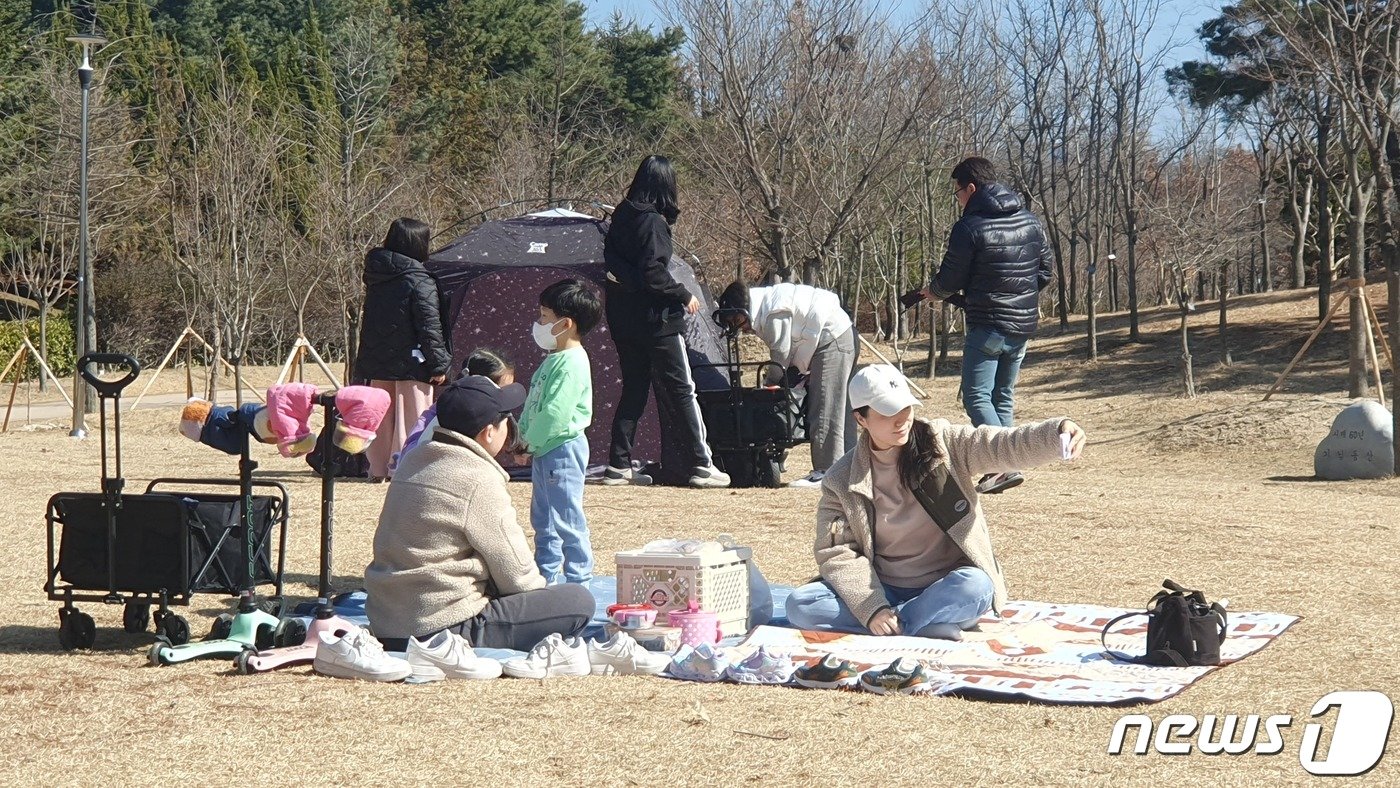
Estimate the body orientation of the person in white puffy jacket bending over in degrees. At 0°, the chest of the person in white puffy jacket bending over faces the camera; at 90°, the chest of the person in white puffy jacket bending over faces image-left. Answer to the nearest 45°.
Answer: approximately 90°

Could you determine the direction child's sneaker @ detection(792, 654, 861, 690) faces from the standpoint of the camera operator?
facing to the left of the viewer

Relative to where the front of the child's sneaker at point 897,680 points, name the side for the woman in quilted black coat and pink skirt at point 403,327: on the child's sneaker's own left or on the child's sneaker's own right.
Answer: on the child's sneaker's own right

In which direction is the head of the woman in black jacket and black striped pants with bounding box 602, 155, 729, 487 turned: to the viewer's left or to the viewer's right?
to the viewer's right

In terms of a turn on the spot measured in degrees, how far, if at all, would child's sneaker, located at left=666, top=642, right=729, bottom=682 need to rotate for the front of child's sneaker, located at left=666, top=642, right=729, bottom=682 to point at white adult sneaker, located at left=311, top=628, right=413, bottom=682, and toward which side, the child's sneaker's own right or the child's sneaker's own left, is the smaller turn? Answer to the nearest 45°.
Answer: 0° — it already faces it

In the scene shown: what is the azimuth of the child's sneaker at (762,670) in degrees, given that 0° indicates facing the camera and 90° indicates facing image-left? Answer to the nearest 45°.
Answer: approximately 90°
